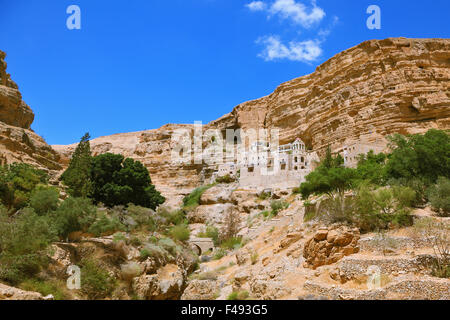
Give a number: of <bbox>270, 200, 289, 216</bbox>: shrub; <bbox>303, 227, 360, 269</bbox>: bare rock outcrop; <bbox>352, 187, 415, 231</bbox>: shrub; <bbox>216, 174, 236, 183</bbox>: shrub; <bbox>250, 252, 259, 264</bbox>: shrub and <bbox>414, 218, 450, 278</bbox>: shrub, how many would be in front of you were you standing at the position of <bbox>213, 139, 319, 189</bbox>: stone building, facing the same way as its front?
5

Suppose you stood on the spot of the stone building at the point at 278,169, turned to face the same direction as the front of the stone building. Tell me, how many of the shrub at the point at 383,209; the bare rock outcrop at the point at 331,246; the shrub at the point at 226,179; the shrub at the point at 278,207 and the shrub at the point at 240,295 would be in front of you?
4

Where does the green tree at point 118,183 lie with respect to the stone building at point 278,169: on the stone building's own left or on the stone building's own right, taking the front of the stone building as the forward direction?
on the stone building's own right

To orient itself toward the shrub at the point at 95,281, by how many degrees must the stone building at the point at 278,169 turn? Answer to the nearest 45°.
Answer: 0° — it already faces it

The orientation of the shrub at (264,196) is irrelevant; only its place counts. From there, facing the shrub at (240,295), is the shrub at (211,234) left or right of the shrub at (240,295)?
right

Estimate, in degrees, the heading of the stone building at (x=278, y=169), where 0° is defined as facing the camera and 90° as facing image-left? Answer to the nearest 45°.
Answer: approximately 0°

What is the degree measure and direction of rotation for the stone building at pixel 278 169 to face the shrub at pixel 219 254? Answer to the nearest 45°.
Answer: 0° — it already faces it

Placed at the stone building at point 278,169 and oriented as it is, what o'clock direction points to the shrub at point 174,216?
The shrub is roughly at 2 o'clock from the stone building.

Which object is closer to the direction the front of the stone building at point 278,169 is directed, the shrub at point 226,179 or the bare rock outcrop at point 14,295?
the bare rock outcrop

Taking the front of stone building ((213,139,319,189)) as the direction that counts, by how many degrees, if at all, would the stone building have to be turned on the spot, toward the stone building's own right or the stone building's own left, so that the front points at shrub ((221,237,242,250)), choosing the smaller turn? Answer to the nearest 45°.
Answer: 0° — it already faces it

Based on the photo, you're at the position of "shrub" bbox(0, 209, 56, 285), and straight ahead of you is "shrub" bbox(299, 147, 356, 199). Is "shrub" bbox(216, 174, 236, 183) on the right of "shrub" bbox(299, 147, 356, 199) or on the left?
left

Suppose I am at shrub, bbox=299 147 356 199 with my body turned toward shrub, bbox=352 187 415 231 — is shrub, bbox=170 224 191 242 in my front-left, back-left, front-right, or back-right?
back-right
